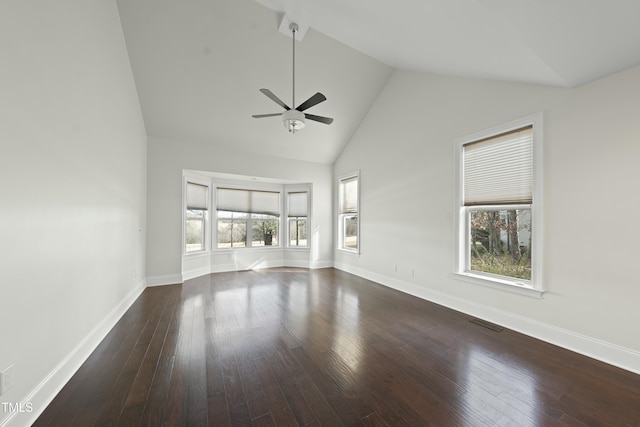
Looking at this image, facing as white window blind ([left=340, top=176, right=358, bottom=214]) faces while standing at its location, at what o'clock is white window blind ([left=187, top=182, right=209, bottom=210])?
white window blind ([left=187, top=182, right=209, bottom=210]) is roughly at 1 o'clock from white window blind ([left=340, top=176, right=358, bottom=214]).

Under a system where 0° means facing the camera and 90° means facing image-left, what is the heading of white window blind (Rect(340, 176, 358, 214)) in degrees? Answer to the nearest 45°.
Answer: approximately 45°

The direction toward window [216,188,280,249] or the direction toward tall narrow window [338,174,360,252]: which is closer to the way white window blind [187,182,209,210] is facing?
the tall narrow window

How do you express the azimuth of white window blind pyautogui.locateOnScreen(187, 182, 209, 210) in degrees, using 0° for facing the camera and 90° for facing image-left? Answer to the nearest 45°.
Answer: approximately 315°

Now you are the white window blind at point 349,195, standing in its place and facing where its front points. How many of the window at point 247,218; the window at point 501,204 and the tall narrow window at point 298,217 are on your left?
1

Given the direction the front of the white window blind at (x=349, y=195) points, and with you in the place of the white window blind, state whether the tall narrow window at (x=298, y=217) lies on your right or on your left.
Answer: on your right

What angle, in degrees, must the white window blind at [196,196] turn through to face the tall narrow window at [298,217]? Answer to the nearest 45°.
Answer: approximately 45° to its left

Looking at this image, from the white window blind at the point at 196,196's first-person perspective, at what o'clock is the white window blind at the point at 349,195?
the white window blind at the point at 349,195 is roughly at 11 o'clock from the white window blind at the point at 196,196.

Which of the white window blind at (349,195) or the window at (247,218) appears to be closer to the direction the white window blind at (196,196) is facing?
the white window blind

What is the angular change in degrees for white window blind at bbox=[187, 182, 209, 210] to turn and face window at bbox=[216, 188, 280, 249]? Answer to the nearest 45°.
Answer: approximately 45° to its left
